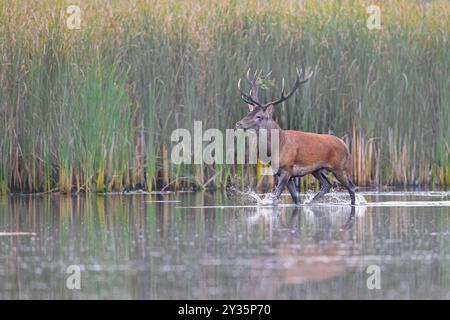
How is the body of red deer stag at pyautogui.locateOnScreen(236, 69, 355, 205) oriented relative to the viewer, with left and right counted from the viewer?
facing to the left of the viewer
